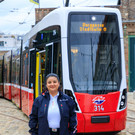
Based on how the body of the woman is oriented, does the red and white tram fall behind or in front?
behind

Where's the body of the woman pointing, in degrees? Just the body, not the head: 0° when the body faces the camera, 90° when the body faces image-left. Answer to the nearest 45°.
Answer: approximately 0°

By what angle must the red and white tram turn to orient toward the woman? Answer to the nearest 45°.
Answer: approximately 45° to its right

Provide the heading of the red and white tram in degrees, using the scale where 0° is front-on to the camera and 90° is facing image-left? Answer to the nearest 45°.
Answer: approximately 315°
